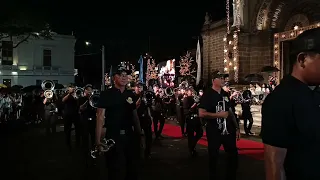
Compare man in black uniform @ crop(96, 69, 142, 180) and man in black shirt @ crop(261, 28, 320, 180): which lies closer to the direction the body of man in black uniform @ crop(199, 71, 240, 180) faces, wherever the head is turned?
the man in black shirt

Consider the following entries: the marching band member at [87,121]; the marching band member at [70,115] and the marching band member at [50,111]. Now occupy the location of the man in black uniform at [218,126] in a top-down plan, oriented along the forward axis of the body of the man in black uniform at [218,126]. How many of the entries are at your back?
3

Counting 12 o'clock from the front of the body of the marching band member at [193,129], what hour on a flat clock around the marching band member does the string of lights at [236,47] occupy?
The string of lights is roughly at 8 o'clock from the marching band member.

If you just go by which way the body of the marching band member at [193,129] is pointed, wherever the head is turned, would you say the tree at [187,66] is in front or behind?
behind

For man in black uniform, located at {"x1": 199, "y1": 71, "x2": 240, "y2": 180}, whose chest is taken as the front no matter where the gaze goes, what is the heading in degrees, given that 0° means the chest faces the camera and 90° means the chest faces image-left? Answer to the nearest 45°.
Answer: approximately 315°

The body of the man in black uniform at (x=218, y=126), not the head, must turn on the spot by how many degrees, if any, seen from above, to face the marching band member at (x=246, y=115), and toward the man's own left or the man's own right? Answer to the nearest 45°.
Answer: approximately 135° to the man's own left

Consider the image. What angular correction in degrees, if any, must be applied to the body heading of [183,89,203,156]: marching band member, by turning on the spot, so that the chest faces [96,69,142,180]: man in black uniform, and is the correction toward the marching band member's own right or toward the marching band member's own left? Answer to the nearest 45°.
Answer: approximately 45° to the marching band member's own right

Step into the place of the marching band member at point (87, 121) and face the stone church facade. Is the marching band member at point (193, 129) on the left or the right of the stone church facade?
right

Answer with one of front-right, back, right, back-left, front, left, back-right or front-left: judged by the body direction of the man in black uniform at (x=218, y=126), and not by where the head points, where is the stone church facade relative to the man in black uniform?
back-left

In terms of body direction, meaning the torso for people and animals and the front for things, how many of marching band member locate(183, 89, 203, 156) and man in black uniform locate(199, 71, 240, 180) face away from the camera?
0

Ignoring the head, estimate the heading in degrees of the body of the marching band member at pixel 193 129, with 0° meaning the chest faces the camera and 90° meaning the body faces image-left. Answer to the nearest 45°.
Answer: approximately 315°
